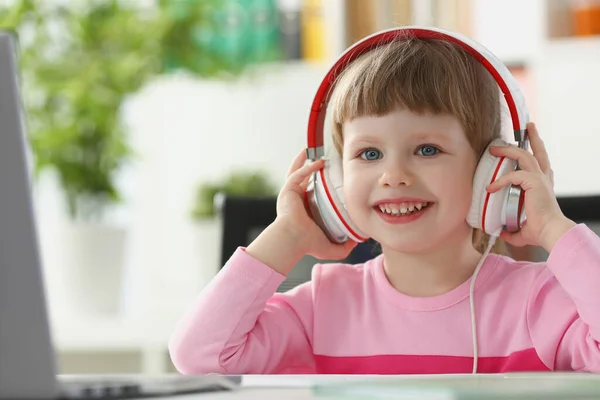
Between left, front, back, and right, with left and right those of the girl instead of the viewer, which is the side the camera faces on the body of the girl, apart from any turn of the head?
front

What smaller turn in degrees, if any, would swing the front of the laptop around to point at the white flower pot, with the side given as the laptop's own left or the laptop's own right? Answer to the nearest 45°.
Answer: approximately 45° to the laptop's own left

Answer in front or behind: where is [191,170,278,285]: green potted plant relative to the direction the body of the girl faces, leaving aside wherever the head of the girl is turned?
behind

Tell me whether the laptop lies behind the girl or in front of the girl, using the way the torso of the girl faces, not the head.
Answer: in front

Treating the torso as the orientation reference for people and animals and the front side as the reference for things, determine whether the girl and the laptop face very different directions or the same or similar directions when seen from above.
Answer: very different directions

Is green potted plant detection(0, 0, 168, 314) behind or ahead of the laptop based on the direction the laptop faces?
ahead

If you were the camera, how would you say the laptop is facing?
facing away from the viewer and to the right of the viewer

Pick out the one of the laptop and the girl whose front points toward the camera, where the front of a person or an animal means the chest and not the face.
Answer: the girl

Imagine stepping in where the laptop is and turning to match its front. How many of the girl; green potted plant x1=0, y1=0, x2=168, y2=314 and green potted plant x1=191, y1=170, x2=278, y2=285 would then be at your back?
0

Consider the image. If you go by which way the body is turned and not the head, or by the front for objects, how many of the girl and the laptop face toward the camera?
1

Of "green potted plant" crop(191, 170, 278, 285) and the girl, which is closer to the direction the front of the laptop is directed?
the girl

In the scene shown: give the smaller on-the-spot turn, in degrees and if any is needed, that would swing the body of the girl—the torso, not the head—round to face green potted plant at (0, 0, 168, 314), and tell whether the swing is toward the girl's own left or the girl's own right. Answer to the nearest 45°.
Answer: approximately 135° to the girl's own right

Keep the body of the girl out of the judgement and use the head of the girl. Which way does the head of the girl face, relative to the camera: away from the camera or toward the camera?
toward the camera

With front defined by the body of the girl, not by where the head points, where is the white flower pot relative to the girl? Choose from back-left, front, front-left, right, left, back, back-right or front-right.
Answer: back-right

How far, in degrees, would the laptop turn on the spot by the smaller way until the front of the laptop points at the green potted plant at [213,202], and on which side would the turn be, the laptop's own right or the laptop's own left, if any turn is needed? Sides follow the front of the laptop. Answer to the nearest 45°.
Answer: approximately 45° to the laptop's own left
